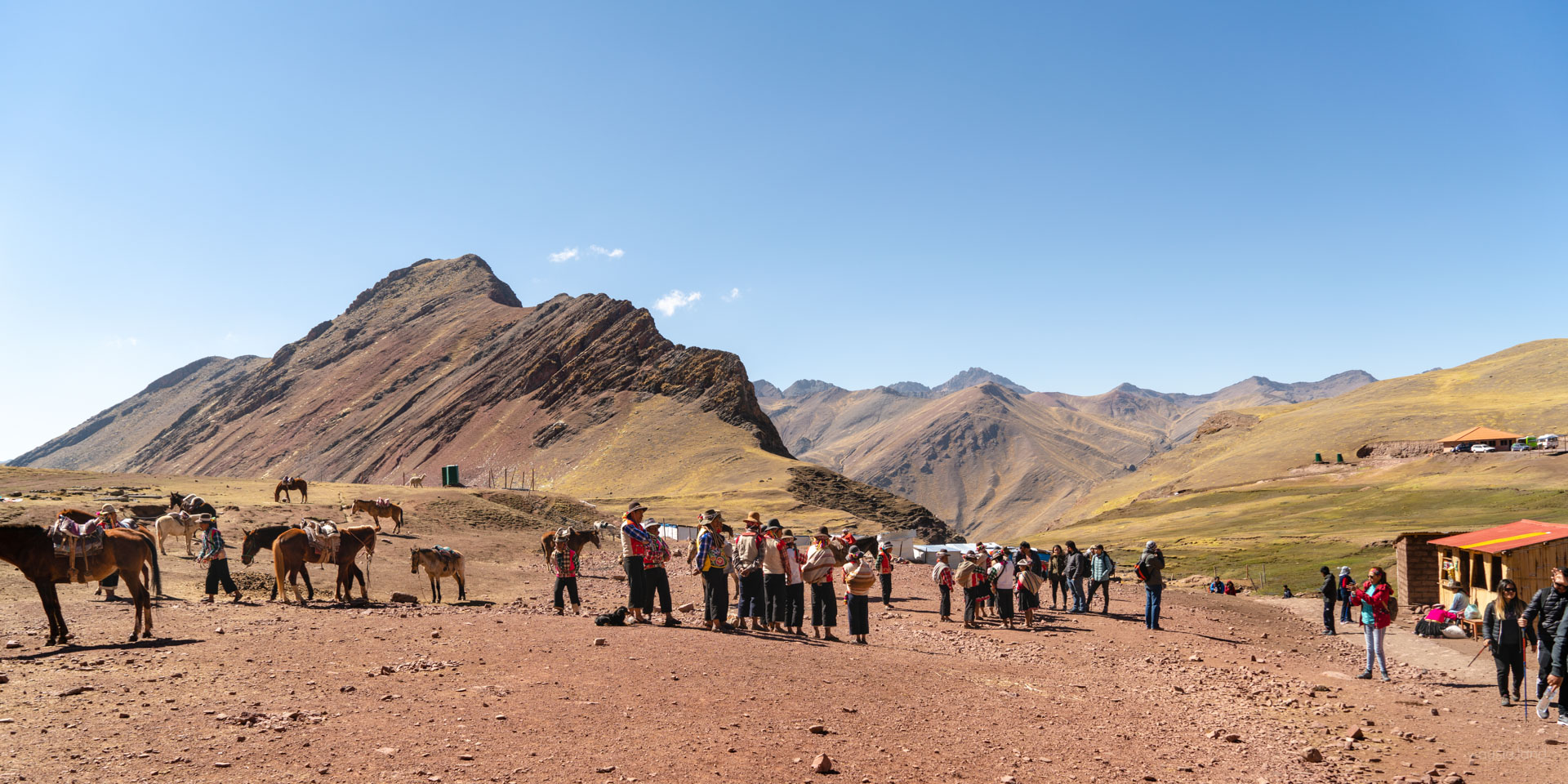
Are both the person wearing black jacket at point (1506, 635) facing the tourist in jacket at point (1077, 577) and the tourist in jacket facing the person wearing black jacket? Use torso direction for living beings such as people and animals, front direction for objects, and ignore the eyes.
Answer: no

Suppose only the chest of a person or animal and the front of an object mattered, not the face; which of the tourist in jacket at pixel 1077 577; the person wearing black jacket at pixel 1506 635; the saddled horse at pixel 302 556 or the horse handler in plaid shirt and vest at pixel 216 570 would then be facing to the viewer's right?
the saddled horse

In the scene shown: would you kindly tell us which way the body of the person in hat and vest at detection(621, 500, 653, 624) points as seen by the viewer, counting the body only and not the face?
to the viewer's right

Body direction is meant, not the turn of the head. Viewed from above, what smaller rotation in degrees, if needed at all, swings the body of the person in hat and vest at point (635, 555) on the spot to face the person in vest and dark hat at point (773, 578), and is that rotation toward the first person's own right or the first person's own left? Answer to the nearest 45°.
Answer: approximately 45° to the first person's own left

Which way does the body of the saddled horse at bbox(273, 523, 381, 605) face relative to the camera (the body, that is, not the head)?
to the viewer's right

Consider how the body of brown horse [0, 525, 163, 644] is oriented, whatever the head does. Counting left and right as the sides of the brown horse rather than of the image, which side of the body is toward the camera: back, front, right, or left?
left

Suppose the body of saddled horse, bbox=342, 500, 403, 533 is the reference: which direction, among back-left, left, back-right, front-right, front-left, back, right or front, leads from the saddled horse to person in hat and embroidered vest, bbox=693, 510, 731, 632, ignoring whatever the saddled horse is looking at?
left

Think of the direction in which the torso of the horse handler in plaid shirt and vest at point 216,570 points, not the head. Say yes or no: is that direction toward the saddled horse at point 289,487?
no

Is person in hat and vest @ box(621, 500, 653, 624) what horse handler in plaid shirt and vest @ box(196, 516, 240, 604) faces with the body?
no

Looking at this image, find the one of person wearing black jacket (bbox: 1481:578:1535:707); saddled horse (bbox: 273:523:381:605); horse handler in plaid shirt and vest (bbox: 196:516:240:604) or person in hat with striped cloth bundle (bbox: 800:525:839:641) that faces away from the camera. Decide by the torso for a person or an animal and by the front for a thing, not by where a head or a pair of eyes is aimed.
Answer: person in hat with striped cloth bundle (bbox: 800:525:839:641)

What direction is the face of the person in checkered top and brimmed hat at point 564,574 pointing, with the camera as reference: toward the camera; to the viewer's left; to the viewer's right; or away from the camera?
toward the camera

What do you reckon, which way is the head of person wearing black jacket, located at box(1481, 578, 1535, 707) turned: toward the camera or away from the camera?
toward the camera

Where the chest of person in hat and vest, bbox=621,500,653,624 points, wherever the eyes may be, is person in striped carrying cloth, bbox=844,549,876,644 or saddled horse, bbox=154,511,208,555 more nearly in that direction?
the person in striped carrying cloth

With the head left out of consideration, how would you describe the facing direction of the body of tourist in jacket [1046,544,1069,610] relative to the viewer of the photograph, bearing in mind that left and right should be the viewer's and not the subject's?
facing the viewer

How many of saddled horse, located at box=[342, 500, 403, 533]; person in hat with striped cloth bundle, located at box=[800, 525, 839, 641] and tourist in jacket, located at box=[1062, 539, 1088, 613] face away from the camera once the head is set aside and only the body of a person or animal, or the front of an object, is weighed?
1

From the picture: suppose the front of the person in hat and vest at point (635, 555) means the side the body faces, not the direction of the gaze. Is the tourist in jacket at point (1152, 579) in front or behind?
in front
